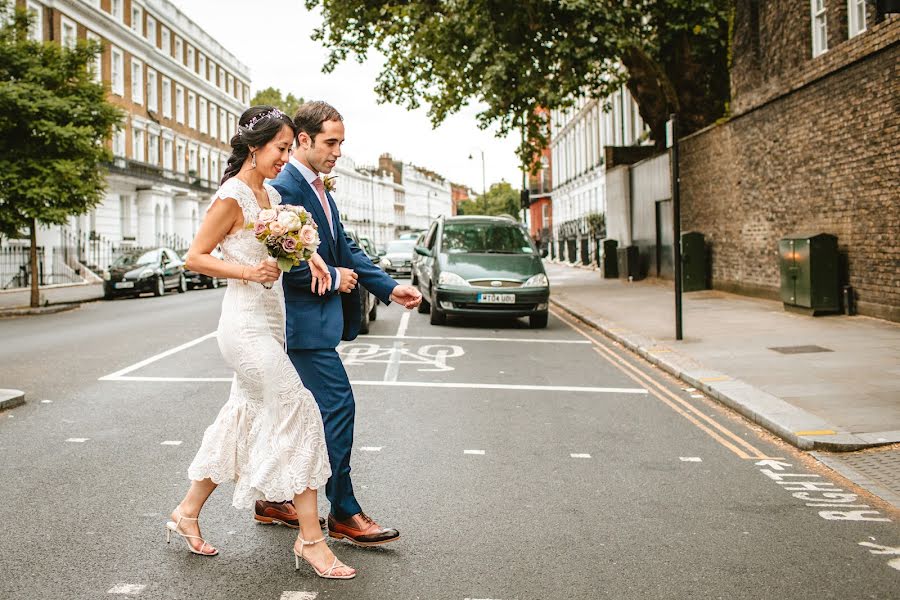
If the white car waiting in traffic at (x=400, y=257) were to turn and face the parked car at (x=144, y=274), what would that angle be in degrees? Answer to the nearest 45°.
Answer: approximately 45° to its right

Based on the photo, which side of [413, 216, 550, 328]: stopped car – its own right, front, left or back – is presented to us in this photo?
front

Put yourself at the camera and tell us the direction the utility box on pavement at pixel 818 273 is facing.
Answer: facing the viewer and to the left of the viewer

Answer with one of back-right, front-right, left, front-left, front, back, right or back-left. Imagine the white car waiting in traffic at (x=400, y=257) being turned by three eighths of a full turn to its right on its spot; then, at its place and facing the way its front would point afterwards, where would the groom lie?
back-left

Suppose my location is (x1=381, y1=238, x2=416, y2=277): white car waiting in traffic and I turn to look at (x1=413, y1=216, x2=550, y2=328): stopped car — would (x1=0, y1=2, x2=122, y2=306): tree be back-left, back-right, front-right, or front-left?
front-right

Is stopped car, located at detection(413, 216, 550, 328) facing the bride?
yes

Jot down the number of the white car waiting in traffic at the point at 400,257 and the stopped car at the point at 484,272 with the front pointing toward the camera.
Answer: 2

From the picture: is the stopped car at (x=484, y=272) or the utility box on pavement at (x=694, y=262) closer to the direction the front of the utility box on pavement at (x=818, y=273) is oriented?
the stopped car

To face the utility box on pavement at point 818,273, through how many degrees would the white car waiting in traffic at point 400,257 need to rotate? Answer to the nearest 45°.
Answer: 0° — it already faces it

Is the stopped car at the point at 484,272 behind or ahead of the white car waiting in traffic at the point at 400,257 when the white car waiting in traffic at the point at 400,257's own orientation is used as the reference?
ahead

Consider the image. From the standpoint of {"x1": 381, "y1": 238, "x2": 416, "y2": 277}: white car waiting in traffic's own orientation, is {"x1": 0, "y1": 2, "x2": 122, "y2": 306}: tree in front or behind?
in front

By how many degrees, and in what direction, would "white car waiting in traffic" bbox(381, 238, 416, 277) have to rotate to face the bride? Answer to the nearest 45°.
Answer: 0° — it already faces them

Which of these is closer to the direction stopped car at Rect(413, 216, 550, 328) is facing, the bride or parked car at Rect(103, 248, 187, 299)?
the bride
